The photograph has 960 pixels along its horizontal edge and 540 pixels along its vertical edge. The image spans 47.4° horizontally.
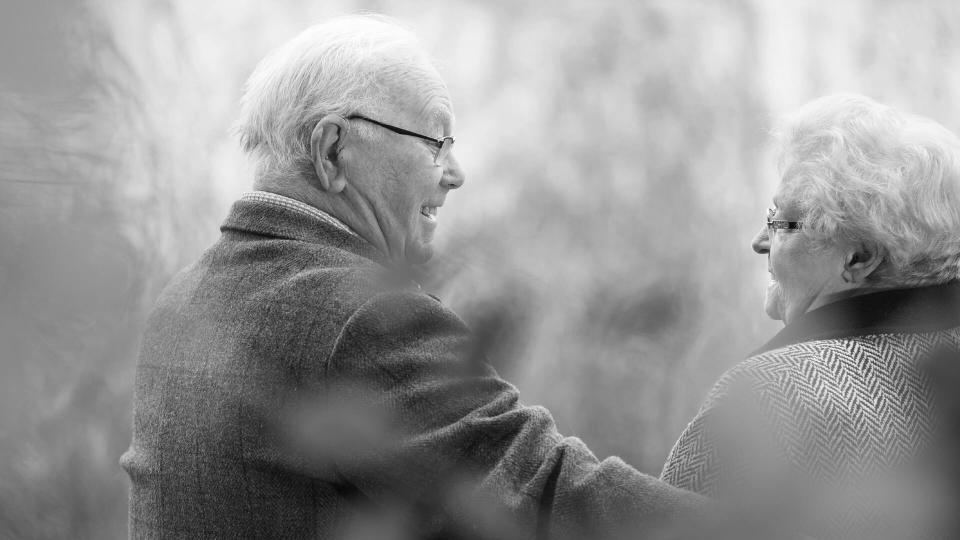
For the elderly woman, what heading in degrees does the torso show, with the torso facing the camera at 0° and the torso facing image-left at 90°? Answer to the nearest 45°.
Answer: approximately 135°

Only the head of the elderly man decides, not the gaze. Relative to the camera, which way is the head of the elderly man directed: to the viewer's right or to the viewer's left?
to the viewer's right

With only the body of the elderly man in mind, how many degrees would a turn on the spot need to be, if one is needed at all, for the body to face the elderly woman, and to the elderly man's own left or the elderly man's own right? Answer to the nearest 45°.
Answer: approximately 45° to the elderly man's own right

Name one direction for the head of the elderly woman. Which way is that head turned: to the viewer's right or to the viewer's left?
to the viewer's left

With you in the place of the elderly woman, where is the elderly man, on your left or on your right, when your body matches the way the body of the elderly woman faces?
on your left

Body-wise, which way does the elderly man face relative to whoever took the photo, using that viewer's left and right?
facing away from the viewer and to the right of the viewer

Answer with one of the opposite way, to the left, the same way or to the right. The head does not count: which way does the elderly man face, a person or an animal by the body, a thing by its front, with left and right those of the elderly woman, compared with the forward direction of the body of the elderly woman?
to the right

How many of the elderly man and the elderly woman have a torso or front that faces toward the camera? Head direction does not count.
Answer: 0
